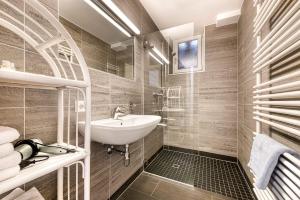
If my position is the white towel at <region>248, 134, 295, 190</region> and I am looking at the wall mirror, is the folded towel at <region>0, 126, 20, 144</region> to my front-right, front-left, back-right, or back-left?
front-left

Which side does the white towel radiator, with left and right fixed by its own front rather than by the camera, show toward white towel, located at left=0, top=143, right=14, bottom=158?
front

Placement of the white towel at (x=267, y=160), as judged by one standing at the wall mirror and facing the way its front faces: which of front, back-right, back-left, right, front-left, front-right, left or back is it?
front

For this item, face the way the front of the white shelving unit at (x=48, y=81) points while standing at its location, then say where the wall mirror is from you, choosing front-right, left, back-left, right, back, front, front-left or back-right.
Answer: left

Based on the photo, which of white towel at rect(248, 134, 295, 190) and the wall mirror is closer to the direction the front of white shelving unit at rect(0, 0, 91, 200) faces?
the white towel

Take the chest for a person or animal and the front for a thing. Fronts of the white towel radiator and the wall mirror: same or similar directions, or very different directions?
very different directions

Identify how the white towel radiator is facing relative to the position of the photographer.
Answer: facing the viewer and to the left of the viewer

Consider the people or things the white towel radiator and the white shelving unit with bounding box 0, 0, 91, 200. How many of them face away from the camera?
0

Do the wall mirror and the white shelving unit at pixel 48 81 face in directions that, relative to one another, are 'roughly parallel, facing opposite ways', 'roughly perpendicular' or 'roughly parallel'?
roughly parallel

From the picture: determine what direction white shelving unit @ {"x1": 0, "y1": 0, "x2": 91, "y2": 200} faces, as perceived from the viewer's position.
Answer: facing the viewer and to the right of the viewer

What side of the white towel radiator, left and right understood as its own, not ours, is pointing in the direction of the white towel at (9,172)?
front
